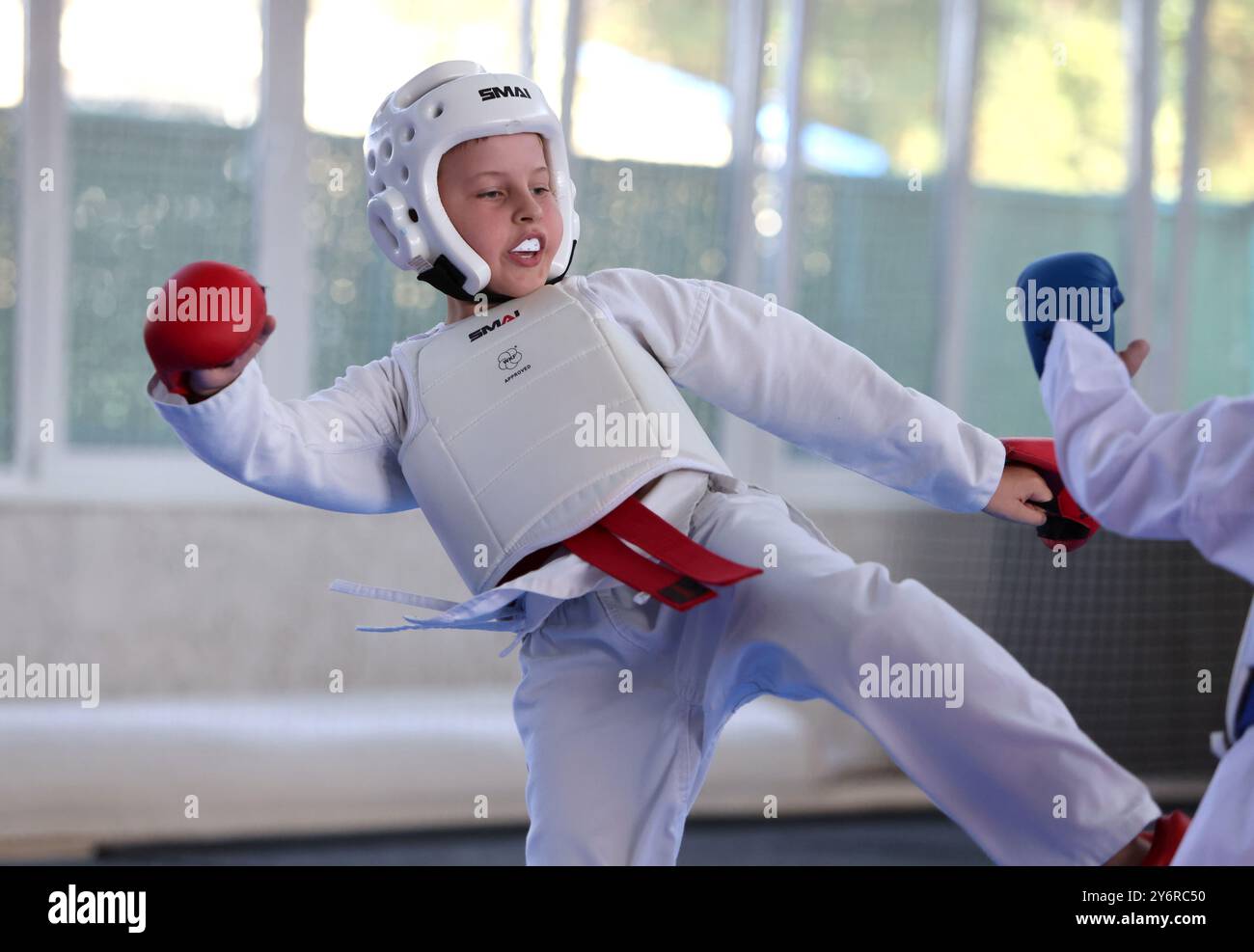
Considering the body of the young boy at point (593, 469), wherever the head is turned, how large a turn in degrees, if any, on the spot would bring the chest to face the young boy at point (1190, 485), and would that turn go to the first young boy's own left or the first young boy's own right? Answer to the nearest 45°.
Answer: approximately 45° to the first young boy's own left

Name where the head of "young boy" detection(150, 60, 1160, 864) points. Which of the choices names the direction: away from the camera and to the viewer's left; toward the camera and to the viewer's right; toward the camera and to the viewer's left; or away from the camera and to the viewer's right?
toward the camera and to the viewer's right

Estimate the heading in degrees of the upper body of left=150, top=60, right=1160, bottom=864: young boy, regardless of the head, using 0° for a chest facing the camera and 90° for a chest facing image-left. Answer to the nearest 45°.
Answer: approximately 0°
